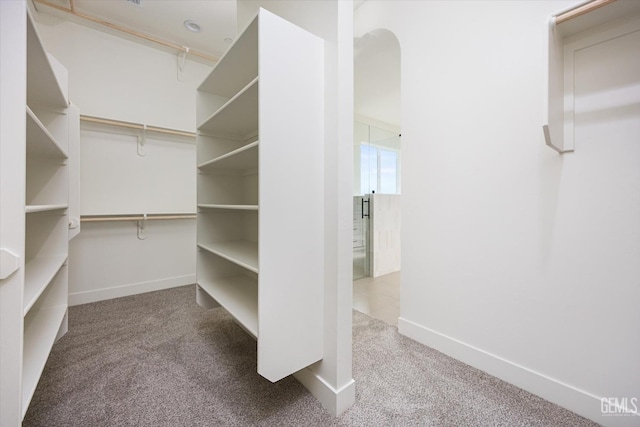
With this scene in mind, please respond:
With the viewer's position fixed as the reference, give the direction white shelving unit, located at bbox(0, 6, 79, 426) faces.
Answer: facing to the right of the viewer

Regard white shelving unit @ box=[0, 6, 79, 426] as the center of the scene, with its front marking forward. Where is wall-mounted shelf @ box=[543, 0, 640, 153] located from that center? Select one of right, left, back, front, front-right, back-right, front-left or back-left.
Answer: front-right

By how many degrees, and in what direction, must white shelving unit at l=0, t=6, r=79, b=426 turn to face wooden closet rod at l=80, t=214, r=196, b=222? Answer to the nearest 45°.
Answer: approximately 90° to its left

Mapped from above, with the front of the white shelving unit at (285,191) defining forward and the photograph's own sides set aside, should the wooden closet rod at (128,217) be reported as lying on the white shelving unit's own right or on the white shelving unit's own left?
on the white shelving unit's own right

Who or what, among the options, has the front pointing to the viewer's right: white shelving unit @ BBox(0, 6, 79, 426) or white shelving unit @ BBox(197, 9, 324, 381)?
white shelving unit @ BBox(0, 6, 79, 426)

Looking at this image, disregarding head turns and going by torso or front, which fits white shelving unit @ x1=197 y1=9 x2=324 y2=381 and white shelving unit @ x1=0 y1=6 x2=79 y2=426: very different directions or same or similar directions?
very different directions

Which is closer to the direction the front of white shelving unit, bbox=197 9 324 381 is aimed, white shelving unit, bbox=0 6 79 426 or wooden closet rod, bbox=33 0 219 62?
the white shelving unit

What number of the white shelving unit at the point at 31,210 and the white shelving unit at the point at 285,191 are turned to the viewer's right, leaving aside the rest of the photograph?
1

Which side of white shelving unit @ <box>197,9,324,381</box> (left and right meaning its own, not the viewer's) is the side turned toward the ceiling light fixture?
right

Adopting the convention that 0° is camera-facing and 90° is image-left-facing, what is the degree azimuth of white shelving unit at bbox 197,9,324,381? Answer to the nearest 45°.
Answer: approximately 45°

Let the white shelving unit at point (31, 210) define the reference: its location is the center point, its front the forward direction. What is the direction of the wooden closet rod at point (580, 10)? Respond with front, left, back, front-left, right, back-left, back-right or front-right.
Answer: front-right
